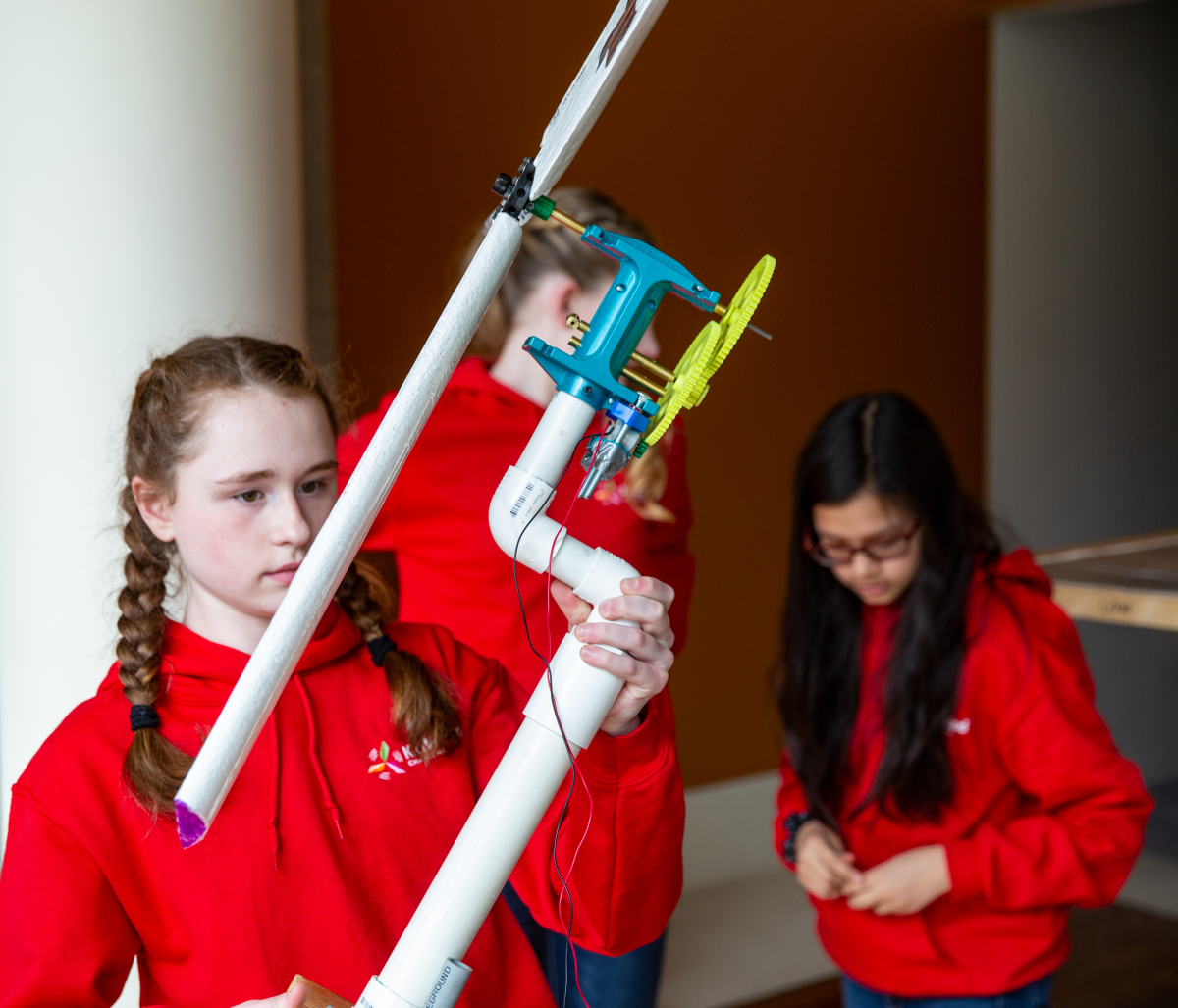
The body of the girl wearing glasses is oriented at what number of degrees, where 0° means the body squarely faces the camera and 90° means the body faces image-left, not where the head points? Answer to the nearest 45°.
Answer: approximately 45°

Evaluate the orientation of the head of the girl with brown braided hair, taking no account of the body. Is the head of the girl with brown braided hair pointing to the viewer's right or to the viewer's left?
to the viewer's right

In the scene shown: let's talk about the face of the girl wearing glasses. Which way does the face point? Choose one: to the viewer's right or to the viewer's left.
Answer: to the viewer's left

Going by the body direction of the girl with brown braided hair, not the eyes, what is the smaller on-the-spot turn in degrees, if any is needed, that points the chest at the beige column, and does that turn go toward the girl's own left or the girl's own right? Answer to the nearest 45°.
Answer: approximately 180°

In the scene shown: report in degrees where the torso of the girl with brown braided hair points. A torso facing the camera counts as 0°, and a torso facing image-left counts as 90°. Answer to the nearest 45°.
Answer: approximately 315°

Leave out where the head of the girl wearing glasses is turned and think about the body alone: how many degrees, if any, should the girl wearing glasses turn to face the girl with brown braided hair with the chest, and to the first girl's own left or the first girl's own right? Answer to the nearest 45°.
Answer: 0° — they already face them

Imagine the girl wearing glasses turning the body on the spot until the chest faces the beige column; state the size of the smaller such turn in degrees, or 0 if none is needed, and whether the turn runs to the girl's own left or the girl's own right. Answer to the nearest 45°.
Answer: approximately 45° to the girl's own right
